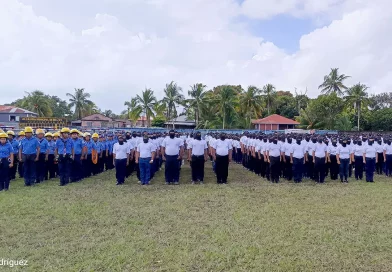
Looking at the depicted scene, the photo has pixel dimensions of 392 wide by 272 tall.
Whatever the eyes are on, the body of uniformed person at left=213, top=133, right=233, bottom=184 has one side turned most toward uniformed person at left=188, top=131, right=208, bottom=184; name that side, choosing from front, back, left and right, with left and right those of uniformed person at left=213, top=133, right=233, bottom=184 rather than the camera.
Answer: right

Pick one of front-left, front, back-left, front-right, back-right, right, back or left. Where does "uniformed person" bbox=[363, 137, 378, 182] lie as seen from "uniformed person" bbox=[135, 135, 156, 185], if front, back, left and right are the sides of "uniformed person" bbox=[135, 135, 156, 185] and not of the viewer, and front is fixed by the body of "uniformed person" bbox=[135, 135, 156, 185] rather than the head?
left

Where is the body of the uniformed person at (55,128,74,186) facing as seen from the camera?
toward the camera

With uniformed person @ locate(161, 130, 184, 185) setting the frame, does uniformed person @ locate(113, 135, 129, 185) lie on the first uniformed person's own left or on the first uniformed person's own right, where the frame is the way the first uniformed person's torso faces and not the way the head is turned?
on the first uniformed person's own right

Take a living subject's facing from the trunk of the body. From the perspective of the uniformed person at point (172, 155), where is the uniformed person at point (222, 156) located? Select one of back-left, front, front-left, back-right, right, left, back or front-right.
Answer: left

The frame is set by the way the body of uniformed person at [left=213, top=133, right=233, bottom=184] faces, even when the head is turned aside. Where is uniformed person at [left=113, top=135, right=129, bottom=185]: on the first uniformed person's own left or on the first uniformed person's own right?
on the first uniformed person's own right

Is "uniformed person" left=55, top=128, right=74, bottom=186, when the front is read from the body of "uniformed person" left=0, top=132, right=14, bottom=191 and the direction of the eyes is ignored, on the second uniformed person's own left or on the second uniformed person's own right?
on the second uniformed person's own left

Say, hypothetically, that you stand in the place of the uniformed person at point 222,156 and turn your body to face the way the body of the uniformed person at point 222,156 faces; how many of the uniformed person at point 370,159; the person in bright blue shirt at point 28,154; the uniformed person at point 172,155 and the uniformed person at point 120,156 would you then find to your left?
1

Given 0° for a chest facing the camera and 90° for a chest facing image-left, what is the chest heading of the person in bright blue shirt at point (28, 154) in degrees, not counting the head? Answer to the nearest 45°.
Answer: approximately 0°

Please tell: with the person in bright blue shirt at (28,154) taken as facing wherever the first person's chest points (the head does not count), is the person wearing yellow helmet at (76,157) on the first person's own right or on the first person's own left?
on the first person's own left

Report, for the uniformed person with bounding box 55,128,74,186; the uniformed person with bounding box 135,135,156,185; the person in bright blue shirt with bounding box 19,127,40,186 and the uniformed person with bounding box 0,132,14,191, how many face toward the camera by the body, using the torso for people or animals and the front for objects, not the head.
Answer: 4

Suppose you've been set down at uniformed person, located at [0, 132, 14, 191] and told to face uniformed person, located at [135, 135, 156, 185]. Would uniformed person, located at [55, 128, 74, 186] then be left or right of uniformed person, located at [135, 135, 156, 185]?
left

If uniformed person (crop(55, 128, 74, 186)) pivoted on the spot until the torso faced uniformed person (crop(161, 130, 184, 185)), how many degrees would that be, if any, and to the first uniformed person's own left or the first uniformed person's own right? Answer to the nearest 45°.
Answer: approximately 90° to the first uniformed person's own left

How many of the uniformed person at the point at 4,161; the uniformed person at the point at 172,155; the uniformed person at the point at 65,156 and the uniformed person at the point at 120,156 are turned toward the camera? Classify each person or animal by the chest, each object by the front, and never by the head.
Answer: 4

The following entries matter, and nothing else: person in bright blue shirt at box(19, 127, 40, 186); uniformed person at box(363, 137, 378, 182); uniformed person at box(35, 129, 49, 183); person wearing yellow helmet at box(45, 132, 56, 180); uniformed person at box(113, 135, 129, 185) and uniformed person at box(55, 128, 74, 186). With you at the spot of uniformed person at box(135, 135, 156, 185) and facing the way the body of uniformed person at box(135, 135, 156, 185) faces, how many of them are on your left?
1

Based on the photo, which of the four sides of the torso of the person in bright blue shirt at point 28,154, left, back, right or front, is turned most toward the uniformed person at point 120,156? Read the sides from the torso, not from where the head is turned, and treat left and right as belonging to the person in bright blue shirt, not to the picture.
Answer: left

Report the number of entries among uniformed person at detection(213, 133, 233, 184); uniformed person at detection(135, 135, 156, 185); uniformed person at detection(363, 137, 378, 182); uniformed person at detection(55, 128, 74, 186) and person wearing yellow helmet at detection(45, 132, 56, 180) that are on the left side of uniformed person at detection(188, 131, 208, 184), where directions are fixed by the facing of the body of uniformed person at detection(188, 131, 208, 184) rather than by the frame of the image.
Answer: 2

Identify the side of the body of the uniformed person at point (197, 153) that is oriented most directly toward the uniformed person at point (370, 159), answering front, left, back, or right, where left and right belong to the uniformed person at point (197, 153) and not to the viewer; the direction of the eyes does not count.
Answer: left

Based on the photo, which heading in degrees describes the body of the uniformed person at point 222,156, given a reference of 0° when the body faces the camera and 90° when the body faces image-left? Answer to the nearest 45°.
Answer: approximately 0°

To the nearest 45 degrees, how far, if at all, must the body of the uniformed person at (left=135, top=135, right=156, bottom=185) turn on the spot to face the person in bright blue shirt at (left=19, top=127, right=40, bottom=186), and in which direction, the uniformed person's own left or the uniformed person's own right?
approximately 90° to the uniformed person's own right

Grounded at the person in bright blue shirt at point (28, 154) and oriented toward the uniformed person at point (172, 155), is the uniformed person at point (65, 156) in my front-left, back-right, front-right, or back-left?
front-left
